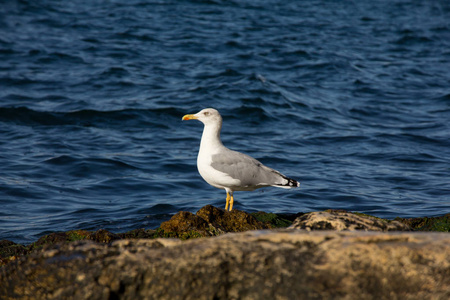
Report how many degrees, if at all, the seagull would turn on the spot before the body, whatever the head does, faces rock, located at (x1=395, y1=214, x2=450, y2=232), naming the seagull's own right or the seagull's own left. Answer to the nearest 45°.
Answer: approximately 135° to the seagull's own left

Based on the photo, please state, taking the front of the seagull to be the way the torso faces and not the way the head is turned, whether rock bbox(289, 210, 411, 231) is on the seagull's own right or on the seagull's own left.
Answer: on the seagull's own left

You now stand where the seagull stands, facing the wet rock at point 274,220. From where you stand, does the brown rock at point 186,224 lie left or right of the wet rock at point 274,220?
right

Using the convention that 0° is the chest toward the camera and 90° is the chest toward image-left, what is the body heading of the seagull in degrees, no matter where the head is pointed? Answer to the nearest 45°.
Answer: approximately 90°

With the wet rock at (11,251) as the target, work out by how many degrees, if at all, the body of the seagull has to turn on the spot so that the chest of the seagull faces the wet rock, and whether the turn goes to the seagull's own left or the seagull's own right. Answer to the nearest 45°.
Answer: approximately 45° to the seagull's own left
